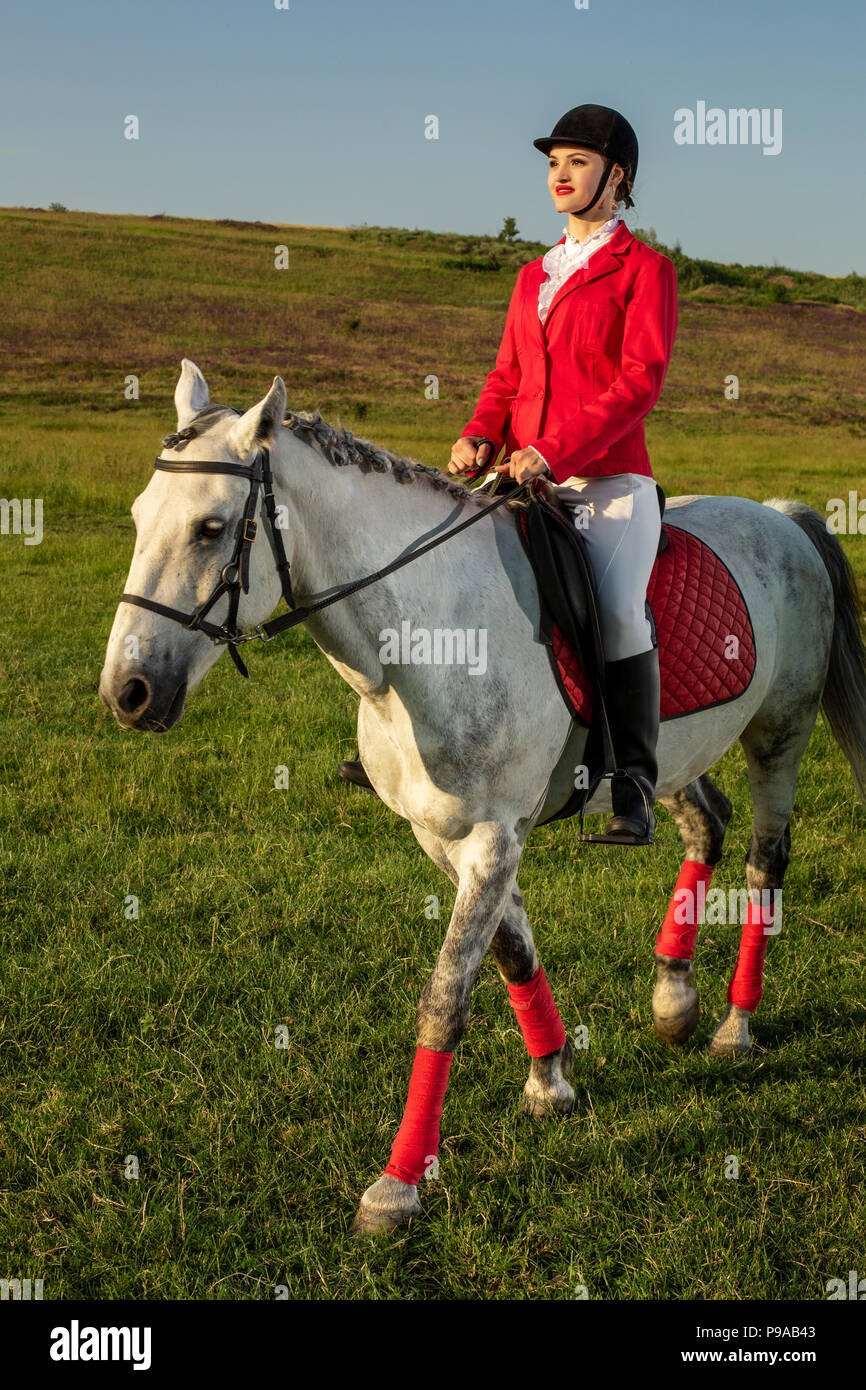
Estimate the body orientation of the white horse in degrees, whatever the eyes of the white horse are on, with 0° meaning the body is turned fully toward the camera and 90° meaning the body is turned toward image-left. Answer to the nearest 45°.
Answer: approximately 45°

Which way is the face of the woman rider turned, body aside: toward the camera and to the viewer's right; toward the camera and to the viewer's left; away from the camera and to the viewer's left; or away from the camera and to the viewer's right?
toward the camera and to the viewer's left

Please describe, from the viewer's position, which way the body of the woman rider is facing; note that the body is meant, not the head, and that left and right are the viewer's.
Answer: facing the viewer and to the left of the viewer
